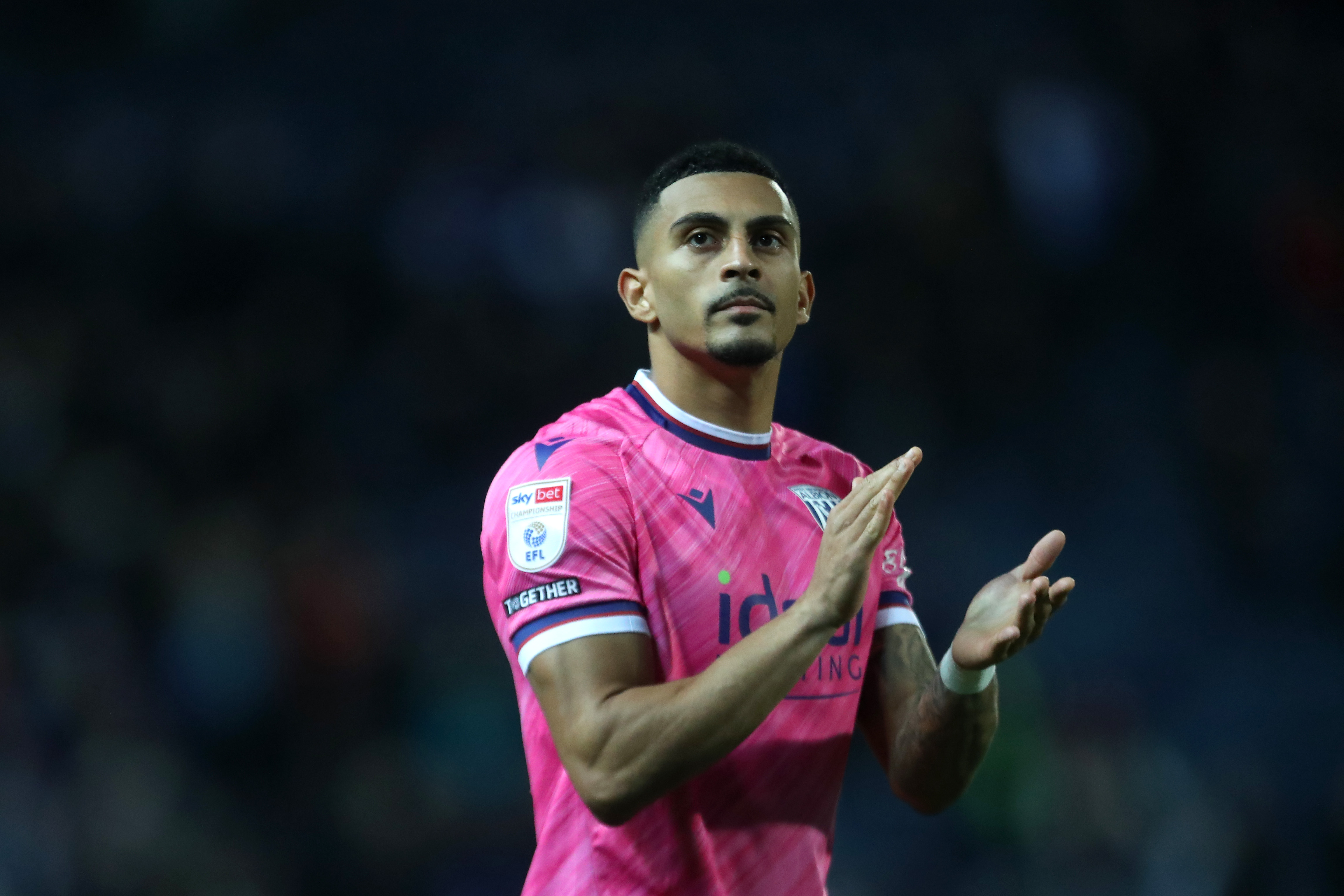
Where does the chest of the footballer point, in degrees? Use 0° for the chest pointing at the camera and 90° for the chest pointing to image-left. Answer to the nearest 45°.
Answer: approximately 315°
